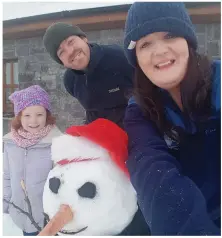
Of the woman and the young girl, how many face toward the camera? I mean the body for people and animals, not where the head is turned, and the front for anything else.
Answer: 2

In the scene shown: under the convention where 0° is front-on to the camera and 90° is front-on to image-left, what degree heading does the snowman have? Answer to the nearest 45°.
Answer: approximately 45°

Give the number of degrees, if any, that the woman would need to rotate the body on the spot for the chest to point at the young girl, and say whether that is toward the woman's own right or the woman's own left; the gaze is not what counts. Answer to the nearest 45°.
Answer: approximately 135° to the woman's own right

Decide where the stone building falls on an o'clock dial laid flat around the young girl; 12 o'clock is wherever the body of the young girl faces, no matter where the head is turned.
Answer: The stone building is roughly at 6 o'clock from the young girl.

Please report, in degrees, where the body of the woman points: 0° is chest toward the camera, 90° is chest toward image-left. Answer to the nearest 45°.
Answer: approximately 0°
